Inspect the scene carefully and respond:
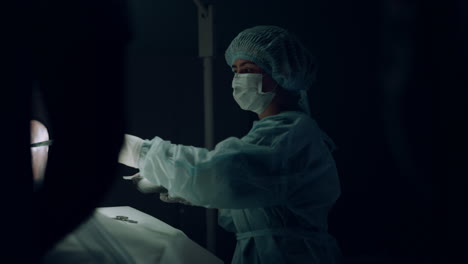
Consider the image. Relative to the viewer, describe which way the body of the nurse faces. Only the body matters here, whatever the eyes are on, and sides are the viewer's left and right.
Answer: facing to the left of the viewer
